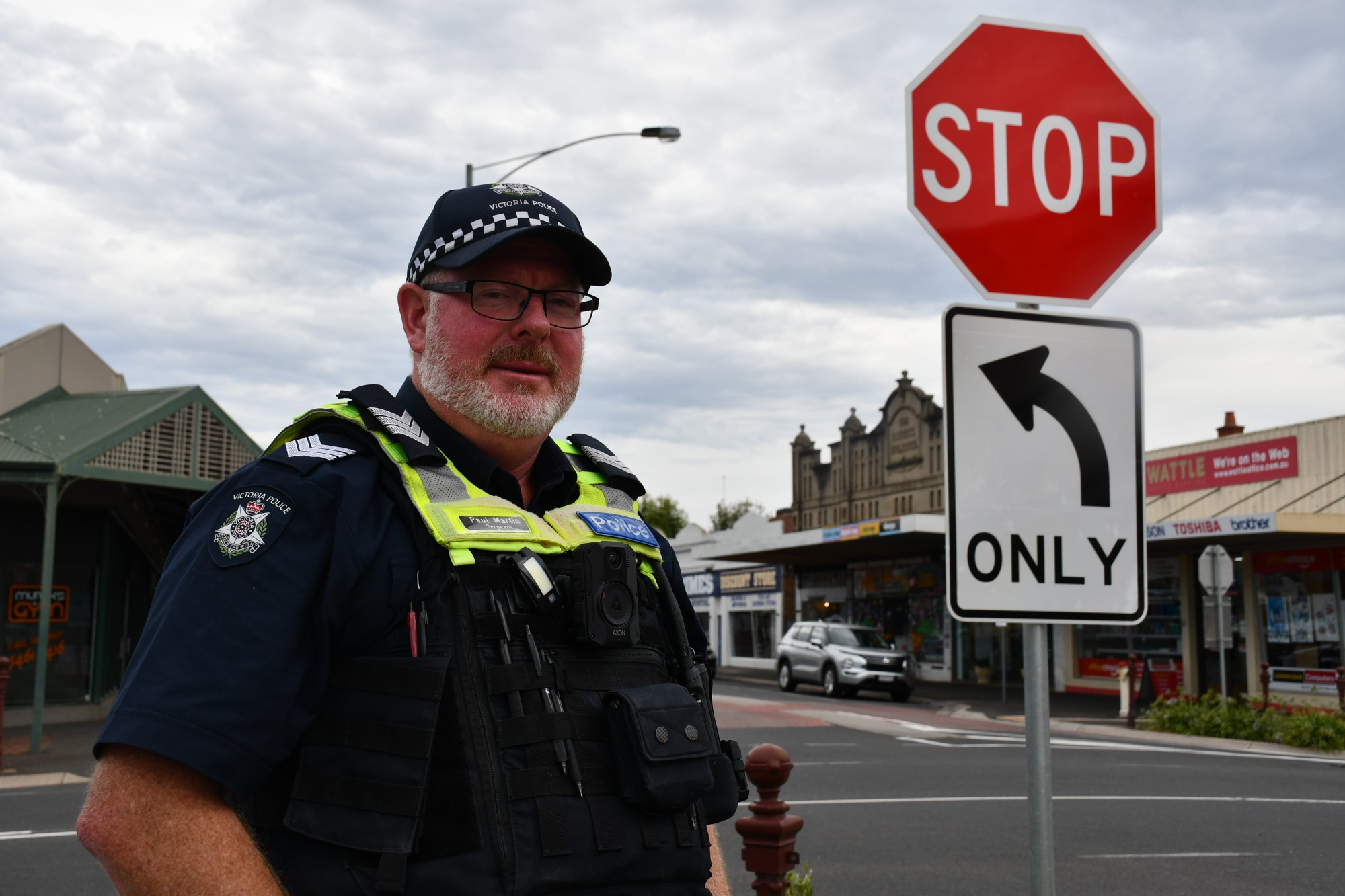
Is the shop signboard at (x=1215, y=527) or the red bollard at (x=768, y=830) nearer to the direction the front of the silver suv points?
the shop signboard

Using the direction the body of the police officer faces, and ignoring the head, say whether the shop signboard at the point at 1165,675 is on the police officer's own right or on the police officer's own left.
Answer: on the police officer's own left

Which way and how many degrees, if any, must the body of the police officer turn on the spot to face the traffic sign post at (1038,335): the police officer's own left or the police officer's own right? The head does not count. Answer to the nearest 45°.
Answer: approximately 90° to the police officer's own left

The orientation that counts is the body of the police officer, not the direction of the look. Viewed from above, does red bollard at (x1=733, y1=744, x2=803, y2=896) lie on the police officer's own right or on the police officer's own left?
on the police officer's own left

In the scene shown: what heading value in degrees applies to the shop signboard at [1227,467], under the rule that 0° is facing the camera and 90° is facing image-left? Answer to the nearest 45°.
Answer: approximately 45°

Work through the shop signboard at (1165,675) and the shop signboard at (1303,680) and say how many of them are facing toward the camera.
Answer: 2

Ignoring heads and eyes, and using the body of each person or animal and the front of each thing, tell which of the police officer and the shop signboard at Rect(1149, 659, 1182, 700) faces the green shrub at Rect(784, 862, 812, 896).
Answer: the shop signboard
